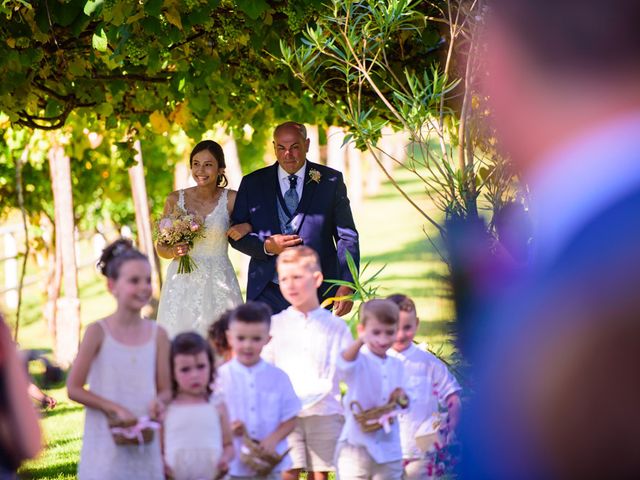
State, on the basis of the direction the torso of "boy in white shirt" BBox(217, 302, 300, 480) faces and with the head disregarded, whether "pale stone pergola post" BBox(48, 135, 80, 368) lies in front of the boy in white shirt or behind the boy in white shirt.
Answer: behind

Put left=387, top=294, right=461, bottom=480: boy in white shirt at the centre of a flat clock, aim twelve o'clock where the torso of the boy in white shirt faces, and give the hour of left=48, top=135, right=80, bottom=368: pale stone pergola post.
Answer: The pale stone pergola post is roughly at 5 o'clock from the boy in white shirt.

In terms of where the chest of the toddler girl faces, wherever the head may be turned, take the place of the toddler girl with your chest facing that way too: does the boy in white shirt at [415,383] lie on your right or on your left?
on your left

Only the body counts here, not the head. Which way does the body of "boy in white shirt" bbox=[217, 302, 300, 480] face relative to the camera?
toward the camera

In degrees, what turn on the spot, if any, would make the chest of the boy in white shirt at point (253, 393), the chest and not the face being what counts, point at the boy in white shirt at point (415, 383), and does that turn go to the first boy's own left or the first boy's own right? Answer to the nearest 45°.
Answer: approximately 135° to the first boy's own left

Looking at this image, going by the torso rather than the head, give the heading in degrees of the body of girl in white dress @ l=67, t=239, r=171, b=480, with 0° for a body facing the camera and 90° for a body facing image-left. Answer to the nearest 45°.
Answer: approximately 315°
